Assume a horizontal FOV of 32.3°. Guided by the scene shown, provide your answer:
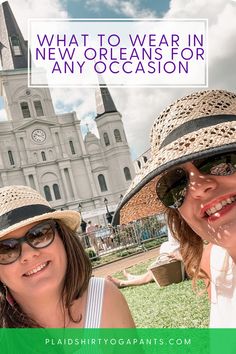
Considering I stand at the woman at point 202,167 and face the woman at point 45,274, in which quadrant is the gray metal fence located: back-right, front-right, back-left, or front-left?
front-right

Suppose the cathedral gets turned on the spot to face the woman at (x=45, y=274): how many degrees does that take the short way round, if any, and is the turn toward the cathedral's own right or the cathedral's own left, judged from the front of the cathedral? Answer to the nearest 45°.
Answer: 0° — it already faces them

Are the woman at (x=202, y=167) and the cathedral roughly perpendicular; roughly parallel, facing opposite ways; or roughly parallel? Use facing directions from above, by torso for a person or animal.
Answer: roughly parallel

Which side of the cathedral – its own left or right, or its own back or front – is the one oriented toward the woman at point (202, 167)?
front

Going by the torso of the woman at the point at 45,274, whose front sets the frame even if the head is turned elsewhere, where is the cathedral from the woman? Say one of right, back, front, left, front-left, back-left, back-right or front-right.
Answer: back

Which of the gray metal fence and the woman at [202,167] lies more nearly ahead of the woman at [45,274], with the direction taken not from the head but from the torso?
the woman

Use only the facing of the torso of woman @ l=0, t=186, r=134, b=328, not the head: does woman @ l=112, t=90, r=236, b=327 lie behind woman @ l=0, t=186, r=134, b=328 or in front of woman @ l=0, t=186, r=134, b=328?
in front

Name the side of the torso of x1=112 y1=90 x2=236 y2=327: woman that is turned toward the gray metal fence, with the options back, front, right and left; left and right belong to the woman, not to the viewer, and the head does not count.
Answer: back

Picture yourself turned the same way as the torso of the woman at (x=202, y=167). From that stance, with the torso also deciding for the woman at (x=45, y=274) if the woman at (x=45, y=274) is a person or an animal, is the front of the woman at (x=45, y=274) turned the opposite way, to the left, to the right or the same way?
the same way

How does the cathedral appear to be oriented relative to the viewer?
toward the camera

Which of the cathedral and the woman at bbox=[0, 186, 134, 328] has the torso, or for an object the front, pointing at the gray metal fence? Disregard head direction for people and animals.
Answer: the cathedral

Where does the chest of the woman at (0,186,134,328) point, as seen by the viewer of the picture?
toward the camera

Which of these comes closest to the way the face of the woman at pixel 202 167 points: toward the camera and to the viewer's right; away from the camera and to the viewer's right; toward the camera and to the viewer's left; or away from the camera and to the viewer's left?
toward the camera and to the viewer's left

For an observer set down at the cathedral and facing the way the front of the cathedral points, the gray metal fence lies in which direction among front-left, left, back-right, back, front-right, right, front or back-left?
front

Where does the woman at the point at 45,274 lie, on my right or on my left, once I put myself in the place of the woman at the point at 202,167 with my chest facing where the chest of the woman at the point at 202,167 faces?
on my right

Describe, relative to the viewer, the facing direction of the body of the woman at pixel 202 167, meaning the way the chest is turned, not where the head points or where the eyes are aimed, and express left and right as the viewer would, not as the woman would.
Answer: facing the viewer

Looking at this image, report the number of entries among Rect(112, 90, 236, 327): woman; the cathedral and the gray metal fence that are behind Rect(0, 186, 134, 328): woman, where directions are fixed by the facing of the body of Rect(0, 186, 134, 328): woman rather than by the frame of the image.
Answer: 2

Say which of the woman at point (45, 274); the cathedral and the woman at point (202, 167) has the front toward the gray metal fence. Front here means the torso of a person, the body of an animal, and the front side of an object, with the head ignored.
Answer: the cathedral
